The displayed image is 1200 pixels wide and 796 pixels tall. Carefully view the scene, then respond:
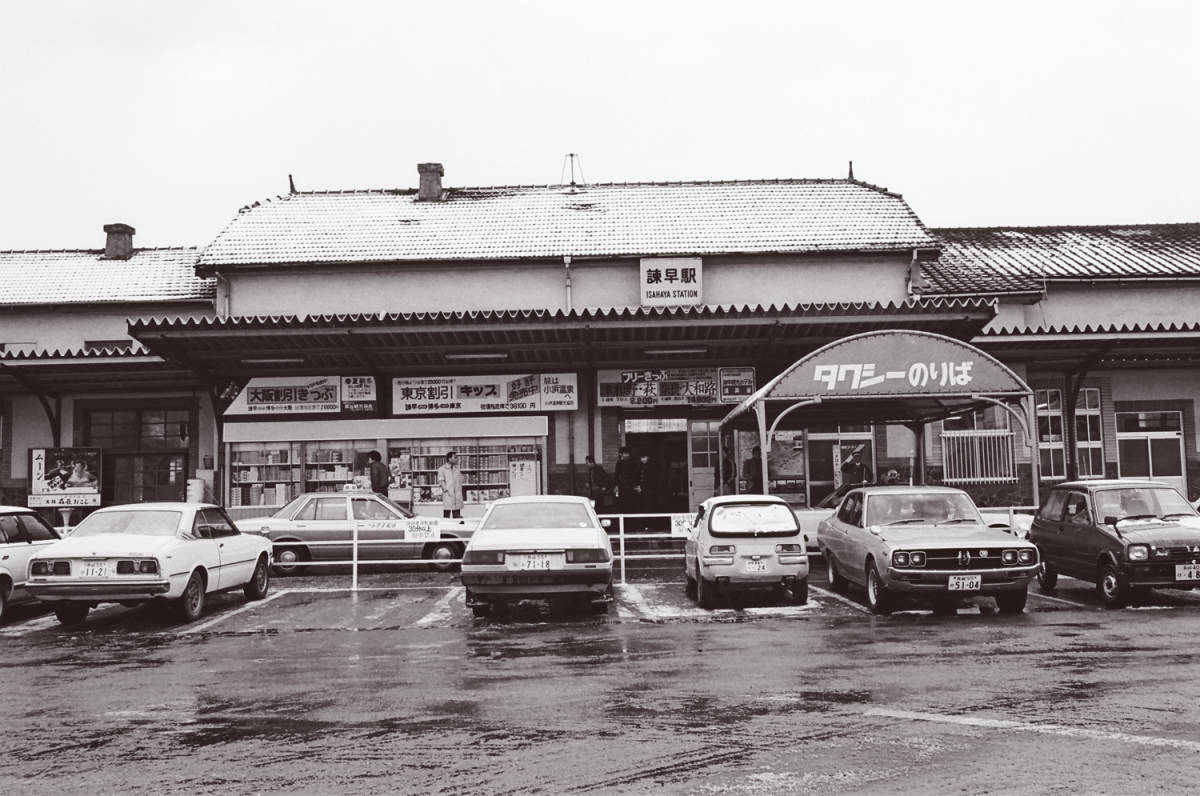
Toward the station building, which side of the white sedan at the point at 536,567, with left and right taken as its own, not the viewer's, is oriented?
front

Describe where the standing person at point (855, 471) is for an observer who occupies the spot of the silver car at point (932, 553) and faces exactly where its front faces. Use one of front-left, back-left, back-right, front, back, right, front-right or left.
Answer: back-left

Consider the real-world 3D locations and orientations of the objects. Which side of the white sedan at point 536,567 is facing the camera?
back

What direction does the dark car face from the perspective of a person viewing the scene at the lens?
facing the viewer and to the right of the viewer

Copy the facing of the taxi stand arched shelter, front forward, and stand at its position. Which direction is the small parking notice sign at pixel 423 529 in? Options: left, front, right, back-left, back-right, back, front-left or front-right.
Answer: right

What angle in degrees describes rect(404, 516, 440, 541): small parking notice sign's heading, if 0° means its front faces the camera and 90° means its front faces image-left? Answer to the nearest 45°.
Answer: approximately 0°

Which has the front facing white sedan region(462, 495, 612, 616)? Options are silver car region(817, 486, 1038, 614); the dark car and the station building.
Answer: the station building

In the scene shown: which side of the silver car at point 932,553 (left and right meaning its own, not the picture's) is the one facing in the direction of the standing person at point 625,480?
back

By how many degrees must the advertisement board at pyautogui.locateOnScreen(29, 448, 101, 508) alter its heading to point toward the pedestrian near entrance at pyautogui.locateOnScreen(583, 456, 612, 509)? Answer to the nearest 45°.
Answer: approximately 45° to its left

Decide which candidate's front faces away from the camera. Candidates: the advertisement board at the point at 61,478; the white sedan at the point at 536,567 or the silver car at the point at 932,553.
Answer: the white sedan

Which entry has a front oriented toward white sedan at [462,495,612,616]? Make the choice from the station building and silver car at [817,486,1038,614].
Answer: the station building

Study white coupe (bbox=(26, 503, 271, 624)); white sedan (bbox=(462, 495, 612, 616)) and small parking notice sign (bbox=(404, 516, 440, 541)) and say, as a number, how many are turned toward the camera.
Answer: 1

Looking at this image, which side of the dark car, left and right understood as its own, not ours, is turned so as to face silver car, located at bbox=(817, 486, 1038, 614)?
right

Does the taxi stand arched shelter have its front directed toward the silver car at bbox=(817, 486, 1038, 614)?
yes
